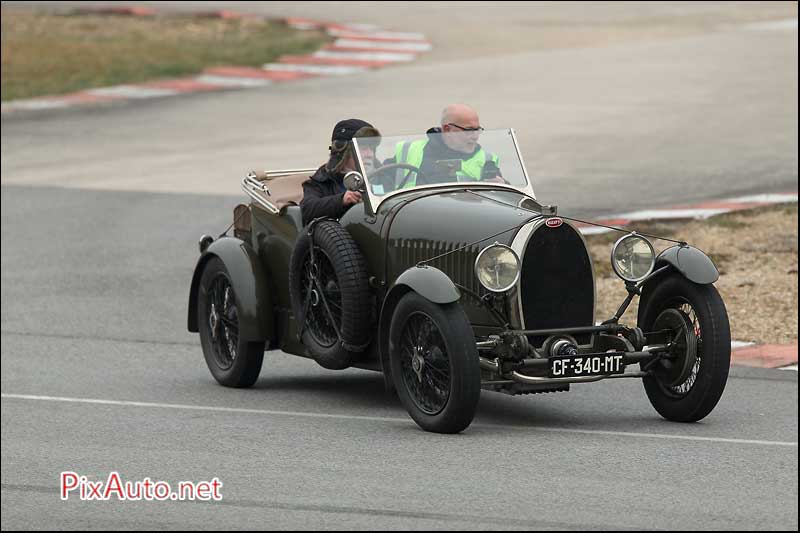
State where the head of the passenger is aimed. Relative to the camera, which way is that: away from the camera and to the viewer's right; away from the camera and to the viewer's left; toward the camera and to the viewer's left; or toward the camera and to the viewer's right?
toward the camera and to the viewer's right

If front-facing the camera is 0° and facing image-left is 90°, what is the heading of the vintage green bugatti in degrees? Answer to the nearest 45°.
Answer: approximately 315°

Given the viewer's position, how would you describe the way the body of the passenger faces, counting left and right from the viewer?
facing the viewer and to the right of the viewer
